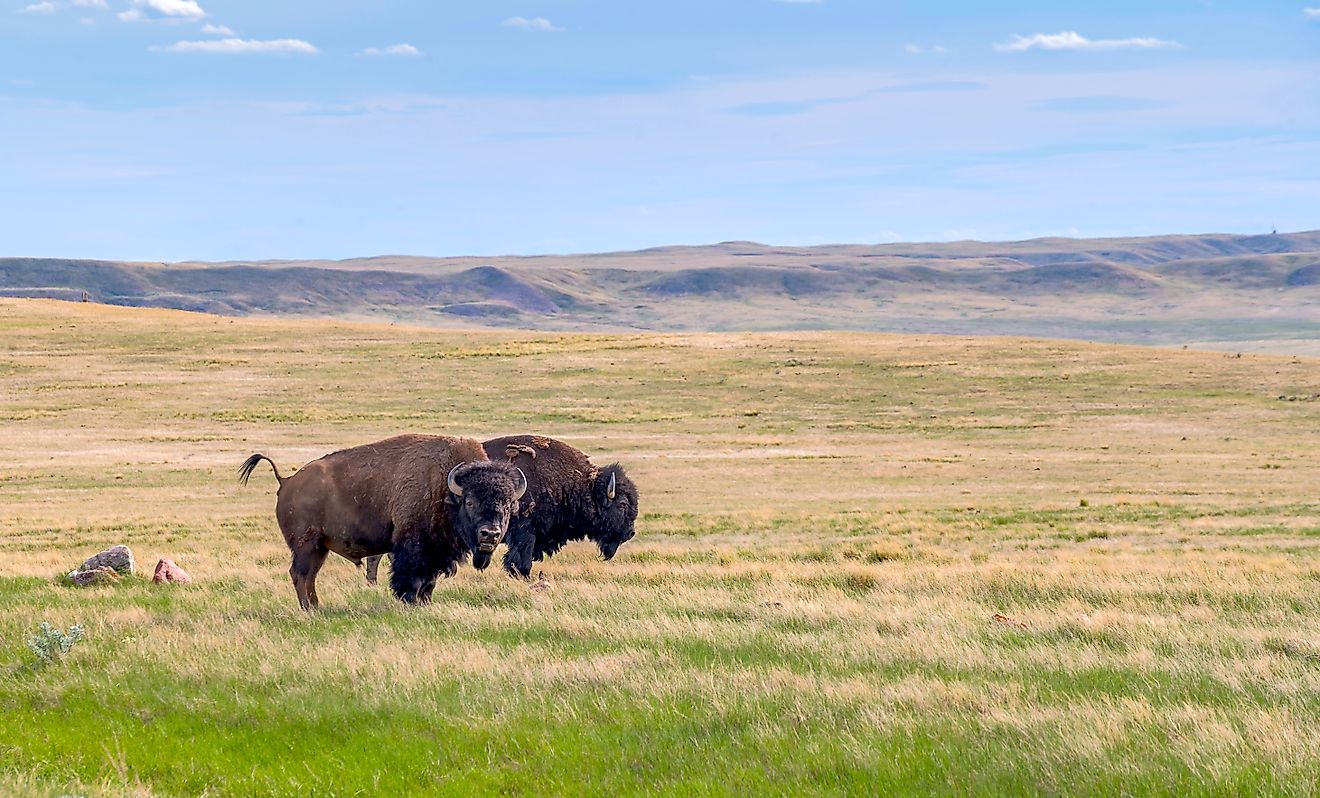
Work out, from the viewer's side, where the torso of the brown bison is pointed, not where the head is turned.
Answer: to the viewer's right

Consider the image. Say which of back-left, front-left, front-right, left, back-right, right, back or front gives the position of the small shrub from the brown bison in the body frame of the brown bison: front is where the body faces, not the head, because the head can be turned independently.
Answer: back-right

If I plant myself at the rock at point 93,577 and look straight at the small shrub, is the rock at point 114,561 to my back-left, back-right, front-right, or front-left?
back-left

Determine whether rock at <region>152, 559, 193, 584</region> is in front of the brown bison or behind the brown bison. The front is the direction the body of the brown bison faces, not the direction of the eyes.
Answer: behind

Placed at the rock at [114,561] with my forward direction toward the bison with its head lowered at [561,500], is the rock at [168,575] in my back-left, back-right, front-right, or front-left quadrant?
front-right

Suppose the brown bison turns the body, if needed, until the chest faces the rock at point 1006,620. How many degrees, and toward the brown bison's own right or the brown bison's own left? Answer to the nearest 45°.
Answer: approximately 45° to the brown bison's own right

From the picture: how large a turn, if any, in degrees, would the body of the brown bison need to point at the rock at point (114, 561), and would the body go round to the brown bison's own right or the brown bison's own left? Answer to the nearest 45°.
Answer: approximately 135° to the brown bison's own left

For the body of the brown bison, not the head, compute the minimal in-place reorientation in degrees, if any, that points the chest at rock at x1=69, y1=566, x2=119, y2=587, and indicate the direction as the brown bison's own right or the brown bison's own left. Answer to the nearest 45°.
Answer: approximately 135° to the brown bison's own left

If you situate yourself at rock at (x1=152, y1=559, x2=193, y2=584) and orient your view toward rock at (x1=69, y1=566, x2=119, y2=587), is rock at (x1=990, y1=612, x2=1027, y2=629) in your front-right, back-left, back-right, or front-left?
back-left
